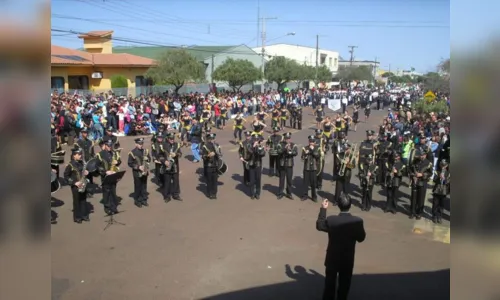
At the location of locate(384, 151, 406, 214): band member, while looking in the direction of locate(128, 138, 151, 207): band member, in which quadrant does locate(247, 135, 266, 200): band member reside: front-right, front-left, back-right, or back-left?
front-right

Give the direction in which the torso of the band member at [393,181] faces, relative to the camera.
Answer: toward the camera

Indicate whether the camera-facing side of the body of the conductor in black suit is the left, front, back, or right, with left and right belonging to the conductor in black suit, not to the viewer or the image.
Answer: back

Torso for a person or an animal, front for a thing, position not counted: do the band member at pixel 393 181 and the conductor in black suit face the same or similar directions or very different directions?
very different directions

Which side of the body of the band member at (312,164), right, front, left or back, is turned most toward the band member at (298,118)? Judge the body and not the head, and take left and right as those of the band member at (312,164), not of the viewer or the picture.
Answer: back

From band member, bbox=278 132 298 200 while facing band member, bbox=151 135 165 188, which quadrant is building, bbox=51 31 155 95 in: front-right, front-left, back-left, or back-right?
front-right

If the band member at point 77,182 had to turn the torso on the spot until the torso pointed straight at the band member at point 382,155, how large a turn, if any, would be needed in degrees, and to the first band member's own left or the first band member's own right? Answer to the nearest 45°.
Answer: approximately 45° to the first band member's own left

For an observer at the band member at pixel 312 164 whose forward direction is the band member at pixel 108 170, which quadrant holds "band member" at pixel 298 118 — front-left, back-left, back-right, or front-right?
back-right

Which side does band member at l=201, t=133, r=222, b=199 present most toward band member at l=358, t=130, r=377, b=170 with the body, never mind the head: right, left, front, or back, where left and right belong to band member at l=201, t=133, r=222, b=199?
left

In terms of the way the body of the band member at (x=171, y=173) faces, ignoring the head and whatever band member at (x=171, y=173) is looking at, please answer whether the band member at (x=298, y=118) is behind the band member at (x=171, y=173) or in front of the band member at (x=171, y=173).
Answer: behind

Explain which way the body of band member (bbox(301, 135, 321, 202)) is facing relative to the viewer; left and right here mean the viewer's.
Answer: facing the viewer

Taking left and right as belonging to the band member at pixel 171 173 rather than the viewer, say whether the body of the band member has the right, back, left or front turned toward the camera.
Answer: front

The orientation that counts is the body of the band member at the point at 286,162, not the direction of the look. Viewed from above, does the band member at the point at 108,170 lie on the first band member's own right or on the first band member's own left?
on the first band member's own right

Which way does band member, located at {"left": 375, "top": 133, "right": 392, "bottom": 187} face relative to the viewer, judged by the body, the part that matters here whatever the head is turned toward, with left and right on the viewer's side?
facing the viewer and to the left of the viewer
